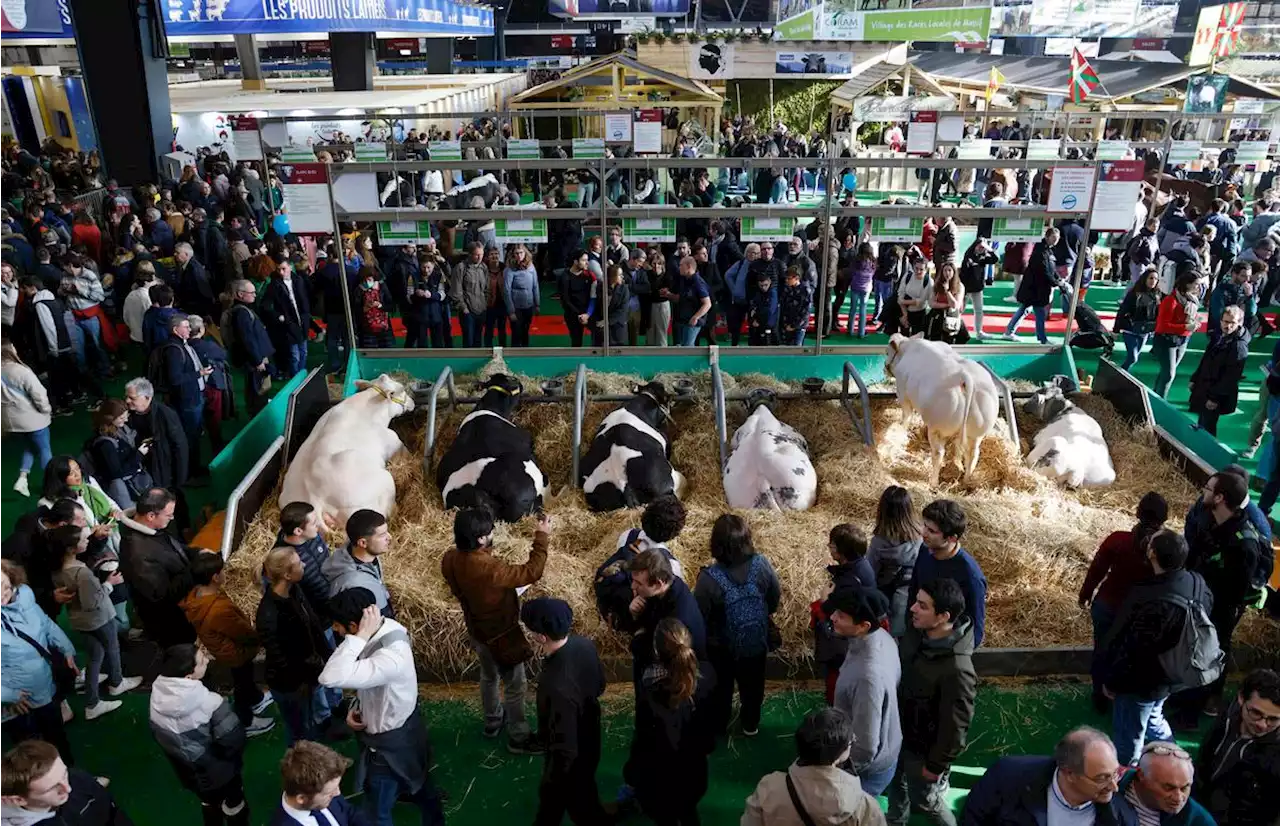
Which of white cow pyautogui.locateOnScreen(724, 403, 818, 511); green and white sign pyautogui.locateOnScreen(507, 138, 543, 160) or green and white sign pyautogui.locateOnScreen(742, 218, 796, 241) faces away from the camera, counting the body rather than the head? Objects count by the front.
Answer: the white cow

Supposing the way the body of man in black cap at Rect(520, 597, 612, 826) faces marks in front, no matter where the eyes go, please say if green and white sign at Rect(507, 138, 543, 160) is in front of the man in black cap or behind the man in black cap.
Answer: in front

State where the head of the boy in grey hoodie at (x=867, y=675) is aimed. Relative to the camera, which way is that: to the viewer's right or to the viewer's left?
to the viewer's left

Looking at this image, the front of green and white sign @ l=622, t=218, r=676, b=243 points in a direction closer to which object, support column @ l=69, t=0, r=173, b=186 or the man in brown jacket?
the man in brown jacket

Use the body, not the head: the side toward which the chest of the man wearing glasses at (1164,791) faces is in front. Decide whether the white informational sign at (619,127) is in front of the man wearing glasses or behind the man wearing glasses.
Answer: behind

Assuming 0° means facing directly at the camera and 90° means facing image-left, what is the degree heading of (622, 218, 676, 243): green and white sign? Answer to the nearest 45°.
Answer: approximately 0°

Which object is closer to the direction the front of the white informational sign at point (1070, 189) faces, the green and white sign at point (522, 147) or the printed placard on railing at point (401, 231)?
the printed placard on railing

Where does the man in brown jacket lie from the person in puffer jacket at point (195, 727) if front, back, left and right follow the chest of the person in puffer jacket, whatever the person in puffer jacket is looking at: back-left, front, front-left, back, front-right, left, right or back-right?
front-right
